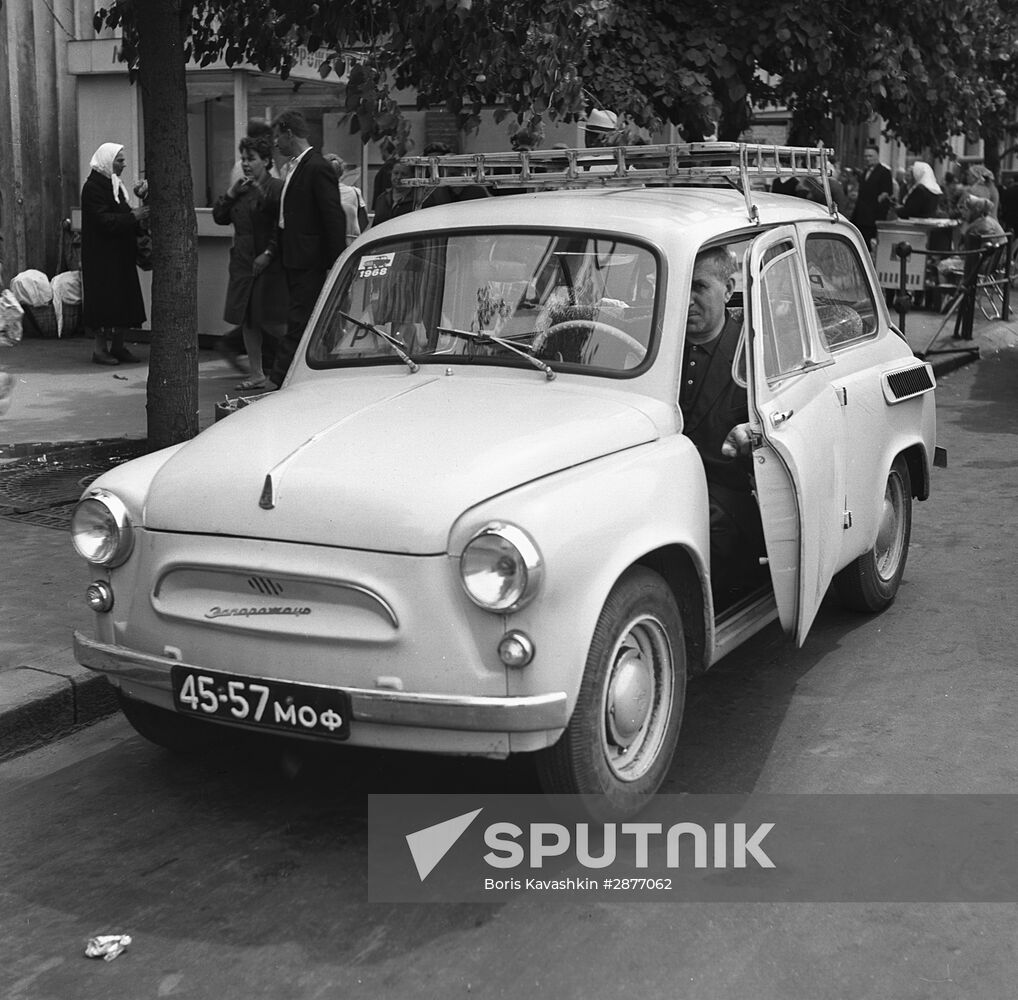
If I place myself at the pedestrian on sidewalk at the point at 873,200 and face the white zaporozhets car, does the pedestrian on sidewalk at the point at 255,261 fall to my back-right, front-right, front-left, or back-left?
front-right

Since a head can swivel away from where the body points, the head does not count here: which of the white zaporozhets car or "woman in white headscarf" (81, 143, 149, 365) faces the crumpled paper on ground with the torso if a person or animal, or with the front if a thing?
the white zaporozhets car

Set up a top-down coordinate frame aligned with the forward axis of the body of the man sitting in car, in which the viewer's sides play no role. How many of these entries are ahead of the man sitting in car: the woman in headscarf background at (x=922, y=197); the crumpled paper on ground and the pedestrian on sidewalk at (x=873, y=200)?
1

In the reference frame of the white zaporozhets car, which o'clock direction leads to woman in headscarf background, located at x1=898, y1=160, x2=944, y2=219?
The woman in headscarf background is roughly at 5 o'clock from the white zaporozhets car.

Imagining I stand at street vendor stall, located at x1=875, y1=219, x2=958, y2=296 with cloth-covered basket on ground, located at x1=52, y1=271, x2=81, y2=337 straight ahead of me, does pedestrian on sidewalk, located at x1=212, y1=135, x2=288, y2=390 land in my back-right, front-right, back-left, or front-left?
front-left

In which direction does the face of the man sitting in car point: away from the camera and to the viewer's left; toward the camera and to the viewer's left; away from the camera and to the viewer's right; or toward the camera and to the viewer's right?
toward the camera and to the viewer's left

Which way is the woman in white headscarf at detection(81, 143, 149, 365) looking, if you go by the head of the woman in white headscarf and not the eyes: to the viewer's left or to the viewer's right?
to the viewer's right

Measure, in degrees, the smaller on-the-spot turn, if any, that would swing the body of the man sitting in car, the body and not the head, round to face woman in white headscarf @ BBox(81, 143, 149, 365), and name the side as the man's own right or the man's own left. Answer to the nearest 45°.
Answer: approximately 90° to the man's own right

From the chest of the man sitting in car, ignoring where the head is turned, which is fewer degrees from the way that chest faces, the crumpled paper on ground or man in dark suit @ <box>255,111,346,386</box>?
the crumpled paper on ground

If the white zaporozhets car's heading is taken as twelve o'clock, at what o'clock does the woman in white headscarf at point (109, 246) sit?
The woman in white headscarf is roughly at 4 o'clock from the white zaporozhets car.
